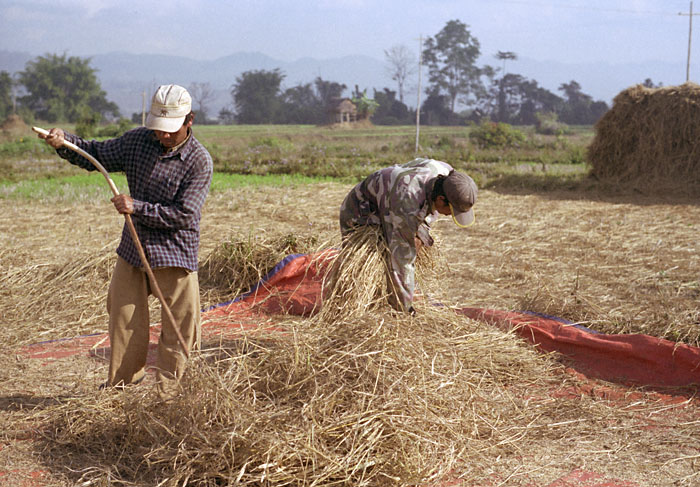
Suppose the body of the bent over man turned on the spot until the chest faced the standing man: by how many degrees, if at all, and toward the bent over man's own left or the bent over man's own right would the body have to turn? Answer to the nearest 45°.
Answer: approximately 135° to the bent over man's own right

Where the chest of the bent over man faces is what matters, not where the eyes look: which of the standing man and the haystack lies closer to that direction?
the haystack

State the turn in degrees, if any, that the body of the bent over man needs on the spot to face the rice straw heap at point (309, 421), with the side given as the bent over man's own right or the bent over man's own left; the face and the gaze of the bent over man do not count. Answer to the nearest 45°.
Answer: approximately 90° to the bent over man's own right

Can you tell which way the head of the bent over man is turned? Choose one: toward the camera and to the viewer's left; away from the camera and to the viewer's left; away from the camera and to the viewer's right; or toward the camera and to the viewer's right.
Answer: toward the camera and to the viewer's right

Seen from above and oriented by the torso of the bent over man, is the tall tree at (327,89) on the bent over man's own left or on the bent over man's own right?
on the bent over man's own left

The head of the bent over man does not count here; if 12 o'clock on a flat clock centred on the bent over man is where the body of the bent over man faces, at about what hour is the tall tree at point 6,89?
The tall tree is roughly at 8 o'clock from the bent over man.

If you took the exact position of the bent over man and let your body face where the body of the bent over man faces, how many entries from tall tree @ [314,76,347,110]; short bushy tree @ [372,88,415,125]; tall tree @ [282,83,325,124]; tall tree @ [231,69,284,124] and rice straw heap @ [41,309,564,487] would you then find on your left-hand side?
4

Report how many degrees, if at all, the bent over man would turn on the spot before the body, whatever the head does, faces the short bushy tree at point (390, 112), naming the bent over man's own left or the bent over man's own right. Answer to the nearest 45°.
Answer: approximately 90° to the bent over man's own left

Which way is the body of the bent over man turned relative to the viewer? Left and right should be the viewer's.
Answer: facing to the right of the viewer

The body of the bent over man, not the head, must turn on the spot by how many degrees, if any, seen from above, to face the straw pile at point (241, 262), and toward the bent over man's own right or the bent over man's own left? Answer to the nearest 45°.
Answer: approximately 135° to the bent over man's own left
